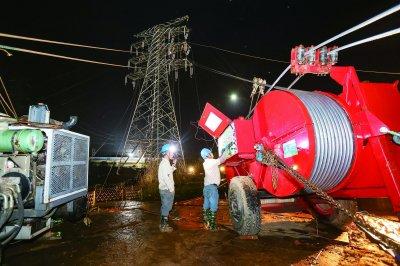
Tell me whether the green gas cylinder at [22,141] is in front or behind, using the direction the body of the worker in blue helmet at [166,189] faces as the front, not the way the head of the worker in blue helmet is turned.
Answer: behind

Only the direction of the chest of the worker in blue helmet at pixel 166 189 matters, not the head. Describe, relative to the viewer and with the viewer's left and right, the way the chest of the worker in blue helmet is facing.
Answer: facing to the right of the viewer

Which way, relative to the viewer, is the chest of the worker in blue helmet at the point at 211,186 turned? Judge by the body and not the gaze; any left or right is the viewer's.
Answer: facing away from the viewer and to the right of the viewer

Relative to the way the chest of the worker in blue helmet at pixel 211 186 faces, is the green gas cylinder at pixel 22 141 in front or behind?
behind

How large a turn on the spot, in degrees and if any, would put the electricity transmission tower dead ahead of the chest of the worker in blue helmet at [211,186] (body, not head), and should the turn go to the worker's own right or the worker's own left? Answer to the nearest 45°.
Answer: approximately 45° to the worker's own left

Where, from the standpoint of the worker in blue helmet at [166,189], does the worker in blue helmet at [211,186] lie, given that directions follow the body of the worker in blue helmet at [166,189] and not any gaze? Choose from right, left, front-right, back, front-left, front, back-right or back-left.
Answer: front

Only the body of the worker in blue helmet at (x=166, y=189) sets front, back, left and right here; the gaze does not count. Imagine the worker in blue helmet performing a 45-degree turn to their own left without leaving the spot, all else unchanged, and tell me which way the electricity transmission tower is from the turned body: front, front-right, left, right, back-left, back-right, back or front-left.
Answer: front-left

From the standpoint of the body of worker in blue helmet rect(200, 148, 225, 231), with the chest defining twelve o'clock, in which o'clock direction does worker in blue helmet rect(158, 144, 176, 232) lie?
worker in blue helmet rect(158, 144, 176, 232) is roughly at 7 o'clock from worker in blue helmet rect(200, 148, 225, 231).

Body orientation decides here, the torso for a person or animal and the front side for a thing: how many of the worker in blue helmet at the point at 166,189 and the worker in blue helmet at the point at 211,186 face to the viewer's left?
0
